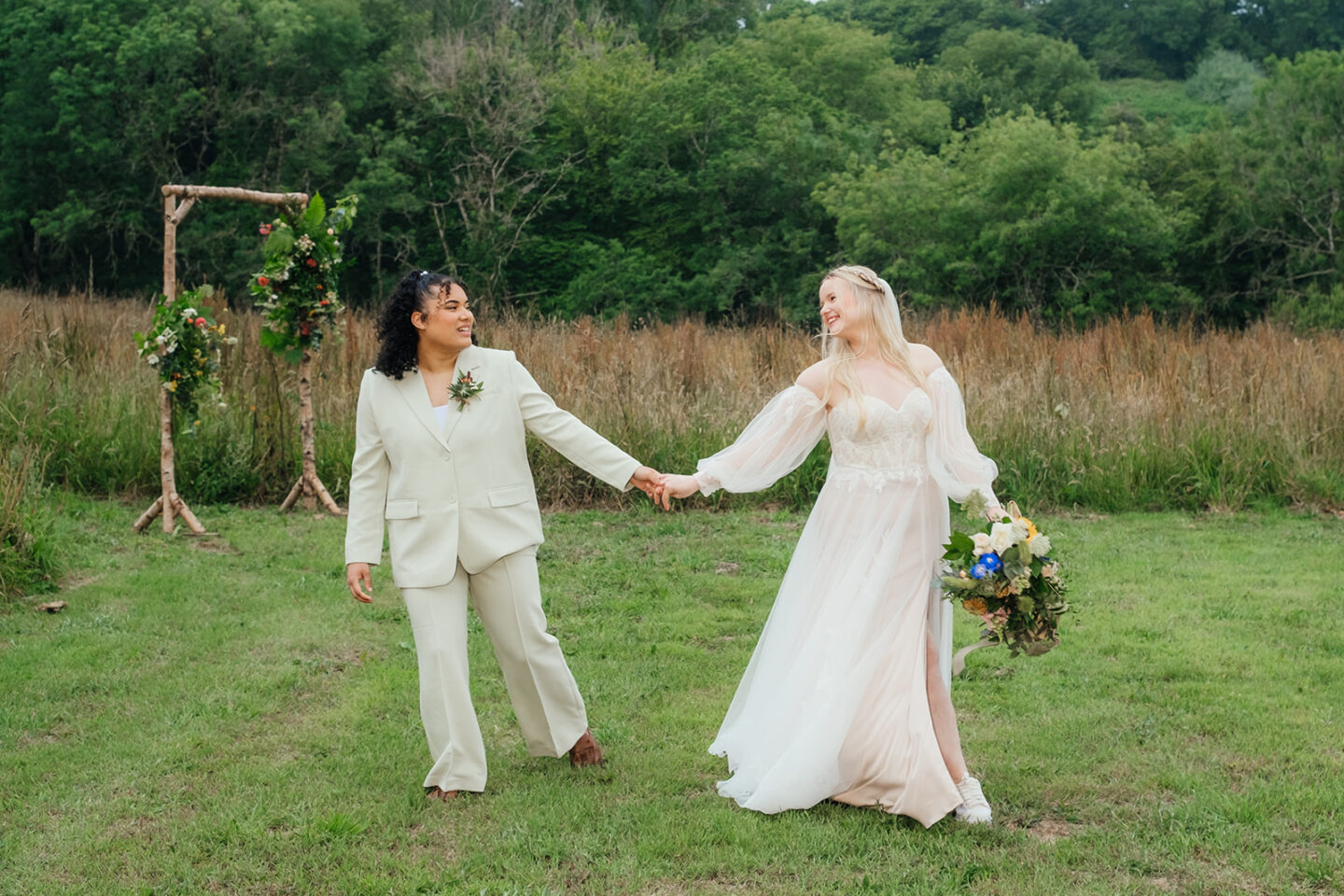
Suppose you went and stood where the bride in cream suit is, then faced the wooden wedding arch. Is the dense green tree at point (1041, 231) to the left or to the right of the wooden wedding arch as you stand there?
right

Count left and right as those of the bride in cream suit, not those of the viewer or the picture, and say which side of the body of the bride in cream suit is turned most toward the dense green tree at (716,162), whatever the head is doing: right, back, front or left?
back

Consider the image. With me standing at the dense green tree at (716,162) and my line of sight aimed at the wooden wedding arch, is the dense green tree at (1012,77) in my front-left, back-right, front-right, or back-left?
back-left

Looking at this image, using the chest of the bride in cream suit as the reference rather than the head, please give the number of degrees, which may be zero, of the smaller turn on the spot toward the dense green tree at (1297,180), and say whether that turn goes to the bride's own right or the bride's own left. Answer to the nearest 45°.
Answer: approximately 135° to the bride's own left

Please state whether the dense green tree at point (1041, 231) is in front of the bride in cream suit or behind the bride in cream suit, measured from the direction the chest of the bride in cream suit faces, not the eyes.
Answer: behind

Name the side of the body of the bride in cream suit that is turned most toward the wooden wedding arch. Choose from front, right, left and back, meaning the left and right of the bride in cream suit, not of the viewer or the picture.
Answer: back

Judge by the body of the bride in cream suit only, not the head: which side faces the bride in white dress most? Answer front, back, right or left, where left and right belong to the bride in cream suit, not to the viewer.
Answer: left

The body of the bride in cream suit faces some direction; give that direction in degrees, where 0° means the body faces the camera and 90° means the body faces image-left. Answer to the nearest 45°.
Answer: approximately 0°
